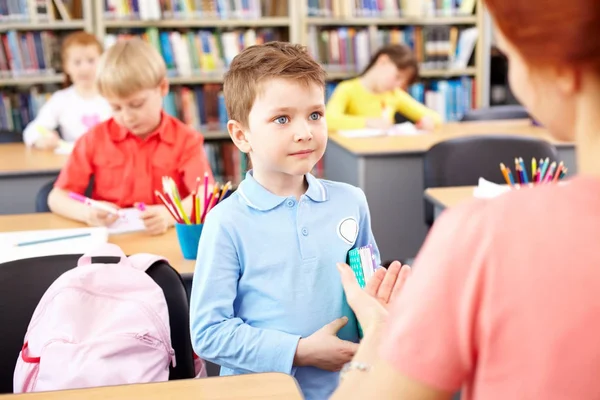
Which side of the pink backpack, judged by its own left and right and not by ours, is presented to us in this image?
front

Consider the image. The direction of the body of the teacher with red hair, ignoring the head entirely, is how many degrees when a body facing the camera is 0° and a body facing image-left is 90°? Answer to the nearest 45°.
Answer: approximately 135°

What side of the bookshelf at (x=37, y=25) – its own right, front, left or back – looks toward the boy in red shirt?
front

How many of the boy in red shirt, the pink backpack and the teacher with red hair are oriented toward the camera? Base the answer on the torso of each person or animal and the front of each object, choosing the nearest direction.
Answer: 2

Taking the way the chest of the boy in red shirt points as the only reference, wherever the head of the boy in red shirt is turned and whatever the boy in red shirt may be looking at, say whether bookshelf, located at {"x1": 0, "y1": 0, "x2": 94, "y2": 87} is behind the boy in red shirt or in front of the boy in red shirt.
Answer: behind

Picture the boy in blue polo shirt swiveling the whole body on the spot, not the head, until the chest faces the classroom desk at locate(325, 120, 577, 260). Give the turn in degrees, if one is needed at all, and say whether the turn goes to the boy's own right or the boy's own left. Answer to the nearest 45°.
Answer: approximately 135° to the boy's own left
